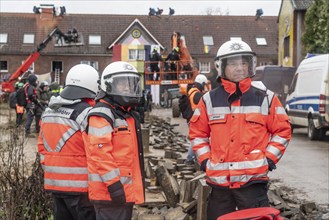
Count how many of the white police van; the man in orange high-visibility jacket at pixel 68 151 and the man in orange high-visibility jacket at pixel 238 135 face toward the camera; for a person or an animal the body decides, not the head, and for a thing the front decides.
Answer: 1

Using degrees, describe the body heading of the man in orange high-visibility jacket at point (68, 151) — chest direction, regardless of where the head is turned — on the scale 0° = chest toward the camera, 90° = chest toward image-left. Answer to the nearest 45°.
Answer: approximately 225°

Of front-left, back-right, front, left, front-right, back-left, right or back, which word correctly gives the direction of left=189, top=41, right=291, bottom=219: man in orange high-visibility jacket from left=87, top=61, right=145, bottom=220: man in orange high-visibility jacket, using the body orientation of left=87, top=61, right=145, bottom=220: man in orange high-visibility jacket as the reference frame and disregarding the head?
front-left

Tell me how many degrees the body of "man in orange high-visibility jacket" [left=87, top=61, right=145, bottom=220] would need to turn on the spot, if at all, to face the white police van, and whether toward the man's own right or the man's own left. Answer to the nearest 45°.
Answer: approximately 90° to the man's own left

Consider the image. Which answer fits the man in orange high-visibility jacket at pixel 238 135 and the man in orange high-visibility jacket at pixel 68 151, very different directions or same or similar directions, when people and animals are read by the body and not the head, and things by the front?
very different directions

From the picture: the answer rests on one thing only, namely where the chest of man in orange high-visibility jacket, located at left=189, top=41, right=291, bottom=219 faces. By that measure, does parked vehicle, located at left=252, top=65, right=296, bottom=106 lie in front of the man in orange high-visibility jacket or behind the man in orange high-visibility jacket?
behind

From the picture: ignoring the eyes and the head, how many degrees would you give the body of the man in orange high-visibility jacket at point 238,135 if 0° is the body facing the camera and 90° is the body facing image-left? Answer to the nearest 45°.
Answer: approximately 0°

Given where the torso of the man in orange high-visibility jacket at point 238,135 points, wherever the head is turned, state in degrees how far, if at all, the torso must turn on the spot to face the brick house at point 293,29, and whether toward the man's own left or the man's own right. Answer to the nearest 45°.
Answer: approximately 180°
